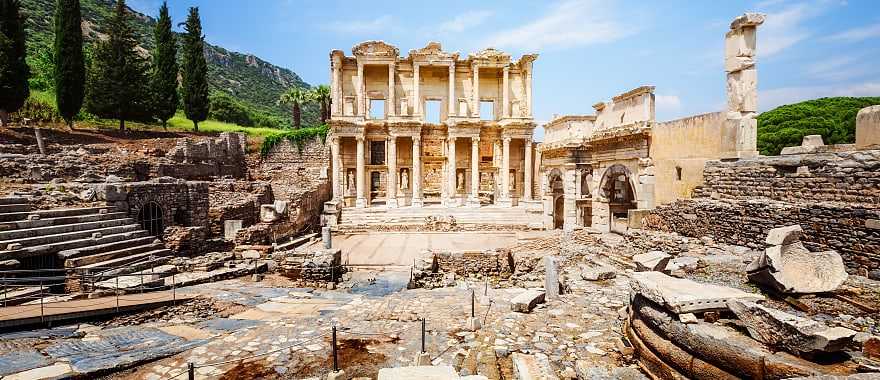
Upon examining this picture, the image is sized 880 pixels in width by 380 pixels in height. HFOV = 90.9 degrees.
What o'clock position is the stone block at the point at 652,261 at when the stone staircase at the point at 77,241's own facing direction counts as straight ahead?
The stone block is roughly at 12 o'clock from the stone staircase.

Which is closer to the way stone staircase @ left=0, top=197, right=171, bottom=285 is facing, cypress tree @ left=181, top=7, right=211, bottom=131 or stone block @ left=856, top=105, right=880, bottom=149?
the stone block

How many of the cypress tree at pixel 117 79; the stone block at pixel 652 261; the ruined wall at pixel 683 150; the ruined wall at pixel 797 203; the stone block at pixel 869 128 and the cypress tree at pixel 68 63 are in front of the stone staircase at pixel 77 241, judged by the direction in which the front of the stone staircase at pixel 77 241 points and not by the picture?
4

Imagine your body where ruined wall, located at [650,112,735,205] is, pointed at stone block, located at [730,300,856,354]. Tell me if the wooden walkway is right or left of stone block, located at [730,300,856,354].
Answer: right

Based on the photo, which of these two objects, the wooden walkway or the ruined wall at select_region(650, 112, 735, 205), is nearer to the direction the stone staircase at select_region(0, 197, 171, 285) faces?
the wooden walkway

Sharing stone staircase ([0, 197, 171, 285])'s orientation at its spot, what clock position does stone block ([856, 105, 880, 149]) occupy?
The stone block is roughly at 12 o'clock from the stone staircase.

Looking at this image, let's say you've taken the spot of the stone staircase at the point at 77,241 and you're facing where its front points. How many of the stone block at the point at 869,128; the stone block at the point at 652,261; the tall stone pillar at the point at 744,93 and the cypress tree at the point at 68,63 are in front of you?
3

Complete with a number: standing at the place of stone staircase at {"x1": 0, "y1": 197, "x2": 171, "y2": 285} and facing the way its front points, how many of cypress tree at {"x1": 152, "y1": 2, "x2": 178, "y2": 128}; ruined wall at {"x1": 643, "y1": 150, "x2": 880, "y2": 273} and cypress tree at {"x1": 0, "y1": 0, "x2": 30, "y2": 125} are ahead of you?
1

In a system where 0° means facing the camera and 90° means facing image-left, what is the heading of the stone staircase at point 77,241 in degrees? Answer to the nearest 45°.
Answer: approximately 315°

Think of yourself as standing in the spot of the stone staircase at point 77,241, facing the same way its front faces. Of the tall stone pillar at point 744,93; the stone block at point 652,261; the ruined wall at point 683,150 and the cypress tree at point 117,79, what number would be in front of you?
3

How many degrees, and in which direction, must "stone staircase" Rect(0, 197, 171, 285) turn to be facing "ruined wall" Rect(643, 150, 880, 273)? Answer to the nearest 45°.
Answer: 0° — it already faces it

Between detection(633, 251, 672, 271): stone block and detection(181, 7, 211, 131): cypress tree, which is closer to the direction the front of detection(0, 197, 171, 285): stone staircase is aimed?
the stone block

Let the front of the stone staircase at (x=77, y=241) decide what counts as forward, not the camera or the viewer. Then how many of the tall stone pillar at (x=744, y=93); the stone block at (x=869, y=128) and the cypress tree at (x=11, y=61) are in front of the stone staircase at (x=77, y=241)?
2

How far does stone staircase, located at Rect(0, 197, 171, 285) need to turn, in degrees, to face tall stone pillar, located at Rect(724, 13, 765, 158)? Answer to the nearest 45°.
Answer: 0° — it already faces it

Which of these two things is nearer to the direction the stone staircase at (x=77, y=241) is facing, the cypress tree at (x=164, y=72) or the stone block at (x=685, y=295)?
the stone block

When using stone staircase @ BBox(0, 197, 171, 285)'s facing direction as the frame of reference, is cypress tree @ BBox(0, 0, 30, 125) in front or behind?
behind

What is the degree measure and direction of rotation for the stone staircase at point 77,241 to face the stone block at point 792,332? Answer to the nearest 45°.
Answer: approximately 45° to its right

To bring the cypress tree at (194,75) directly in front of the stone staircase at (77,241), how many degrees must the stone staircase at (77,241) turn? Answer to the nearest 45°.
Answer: approximately 135° to its left
